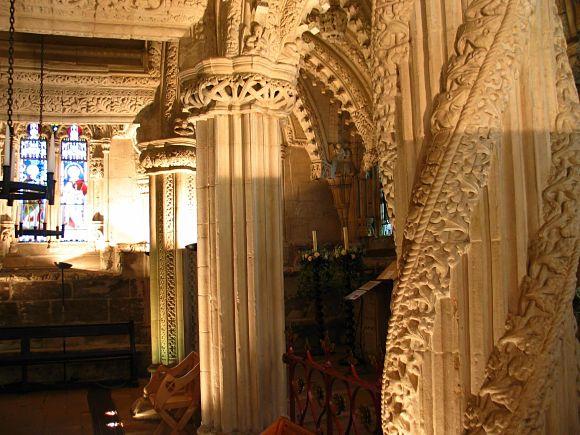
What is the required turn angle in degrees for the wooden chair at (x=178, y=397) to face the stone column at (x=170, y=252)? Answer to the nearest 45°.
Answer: approximately 135° to its right

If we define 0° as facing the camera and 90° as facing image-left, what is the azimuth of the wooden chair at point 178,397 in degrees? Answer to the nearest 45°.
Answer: approximately 45°

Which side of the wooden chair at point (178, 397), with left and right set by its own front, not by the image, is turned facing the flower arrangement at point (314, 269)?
back
